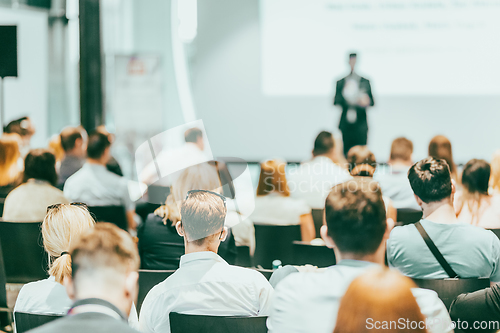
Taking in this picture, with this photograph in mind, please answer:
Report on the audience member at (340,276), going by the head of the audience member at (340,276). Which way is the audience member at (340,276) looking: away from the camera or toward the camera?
away from the camera

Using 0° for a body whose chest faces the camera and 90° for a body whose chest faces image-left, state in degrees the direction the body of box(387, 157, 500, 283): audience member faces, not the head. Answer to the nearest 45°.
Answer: approximately 180°

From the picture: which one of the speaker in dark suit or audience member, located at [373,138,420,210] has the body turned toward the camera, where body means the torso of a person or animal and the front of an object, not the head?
the speaker in dark suit

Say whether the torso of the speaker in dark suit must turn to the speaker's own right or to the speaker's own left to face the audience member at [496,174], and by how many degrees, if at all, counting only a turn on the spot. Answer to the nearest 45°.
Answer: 0° — they already face them

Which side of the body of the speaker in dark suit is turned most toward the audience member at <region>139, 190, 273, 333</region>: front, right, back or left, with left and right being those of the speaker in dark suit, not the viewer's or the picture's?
front

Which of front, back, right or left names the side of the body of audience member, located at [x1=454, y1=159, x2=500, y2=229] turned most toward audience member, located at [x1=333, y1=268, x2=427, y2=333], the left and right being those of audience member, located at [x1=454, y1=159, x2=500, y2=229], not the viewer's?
back

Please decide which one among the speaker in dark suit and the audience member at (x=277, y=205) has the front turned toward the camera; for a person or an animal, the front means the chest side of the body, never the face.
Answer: the speaker in dark suit

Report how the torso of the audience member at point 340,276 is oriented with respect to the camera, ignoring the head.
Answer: away from the camera

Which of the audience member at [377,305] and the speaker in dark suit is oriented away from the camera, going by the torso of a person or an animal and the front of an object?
the audience member

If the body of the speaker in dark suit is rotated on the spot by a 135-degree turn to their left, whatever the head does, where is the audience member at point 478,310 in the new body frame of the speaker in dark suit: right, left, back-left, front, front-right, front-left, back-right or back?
back-right

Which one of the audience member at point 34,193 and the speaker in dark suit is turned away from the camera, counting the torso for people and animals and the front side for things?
the audience member

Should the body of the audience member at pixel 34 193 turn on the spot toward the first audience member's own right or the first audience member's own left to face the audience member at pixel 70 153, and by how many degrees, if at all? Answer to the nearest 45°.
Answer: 0° — they already face them

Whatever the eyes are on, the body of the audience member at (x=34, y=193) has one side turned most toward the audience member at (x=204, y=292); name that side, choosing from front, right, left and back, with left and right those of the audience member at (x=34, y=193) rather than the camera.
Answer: back

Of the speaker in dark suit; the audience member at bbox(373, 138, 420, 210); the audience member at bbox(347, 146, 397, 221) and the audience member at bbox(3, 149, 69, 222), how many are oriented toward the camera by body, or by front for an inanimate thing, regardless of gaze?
1

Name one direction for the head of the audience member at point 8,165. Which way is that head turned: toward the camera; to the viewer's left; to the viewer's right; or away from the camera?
away from the camera

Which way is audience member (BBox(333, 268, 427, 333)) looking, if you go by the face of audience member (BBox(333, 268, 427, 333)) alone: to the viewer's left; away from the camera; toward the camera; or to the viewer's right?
away from the camera

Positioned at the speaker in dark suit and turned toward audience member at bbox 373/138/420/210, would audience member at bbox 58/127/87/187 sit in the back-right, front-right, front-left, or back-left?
front-right

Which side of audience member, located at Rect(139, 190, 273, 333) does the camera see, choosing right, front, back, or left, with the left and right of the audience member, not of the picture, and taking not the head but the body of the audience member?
back

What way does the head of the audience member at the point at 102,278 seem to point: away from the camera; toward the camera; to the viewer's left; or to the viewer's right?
away from the camera
